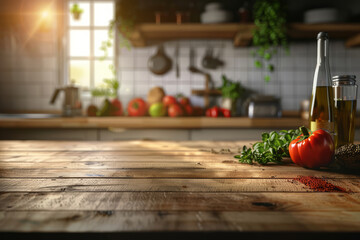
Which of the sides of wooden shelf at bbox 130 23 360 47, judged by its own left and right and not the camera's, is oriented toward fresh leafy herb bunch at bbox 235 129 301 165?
front

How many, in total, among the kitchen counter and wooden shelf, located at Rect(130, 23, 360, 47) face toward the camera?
2

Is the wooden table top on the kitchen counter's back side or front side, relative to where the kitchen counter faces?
on the front side

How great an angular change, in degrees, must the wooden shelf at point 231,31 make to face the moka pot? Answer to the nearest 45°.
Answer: approximately 90° to its right

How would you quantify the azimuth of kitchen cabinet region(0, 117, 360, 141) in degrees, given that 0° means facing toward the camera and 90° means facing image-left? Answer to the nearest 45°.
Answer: approximately 0°

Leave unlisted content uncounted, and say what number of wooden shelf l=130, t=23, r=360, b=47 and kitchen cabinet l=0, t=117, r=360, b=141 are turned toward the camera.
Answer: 2

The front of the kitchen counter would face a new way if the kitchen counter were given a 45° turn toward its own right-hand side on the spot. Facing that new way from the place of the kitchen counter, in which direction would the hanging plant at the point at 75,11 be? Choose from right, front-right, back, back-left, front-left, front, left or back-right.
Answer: right

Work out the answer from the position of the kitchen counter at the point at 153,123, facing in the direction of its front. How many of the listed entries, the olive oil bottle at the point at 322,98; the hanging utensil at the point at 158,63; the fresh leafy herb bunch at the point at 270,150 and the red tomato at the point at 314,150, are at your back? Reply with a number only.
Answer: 1

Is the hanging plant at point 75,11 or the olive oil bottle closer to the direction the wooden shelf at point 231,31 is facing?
the olive oil bottle
